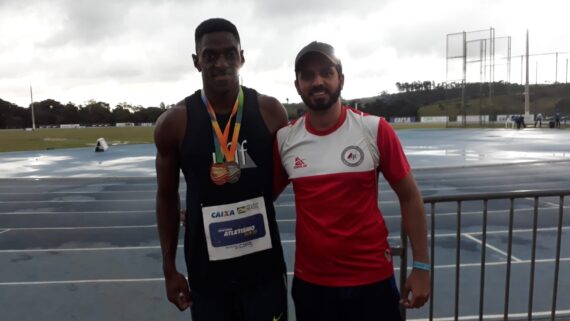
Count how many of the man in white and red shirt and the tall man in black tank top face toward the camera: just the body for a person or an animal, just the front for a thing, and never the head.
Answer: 2

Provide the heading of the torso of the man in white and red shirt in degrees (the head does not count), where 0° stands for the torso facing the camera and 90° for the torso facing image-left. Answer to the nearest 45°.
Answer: approximately 0°
